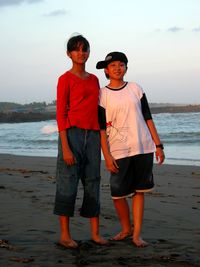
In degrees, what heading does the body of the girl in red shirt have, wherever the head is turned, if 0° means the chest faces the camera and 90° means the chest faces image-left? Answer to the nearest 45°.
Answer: approximately 315°

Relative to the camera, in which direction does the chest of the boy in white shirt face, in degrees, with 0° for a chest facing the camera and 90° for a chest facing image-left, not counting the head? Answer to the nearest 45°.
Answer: approximately 0°

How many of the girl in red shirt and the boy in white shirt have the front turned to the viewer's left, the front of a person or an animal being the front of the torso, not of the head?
0
